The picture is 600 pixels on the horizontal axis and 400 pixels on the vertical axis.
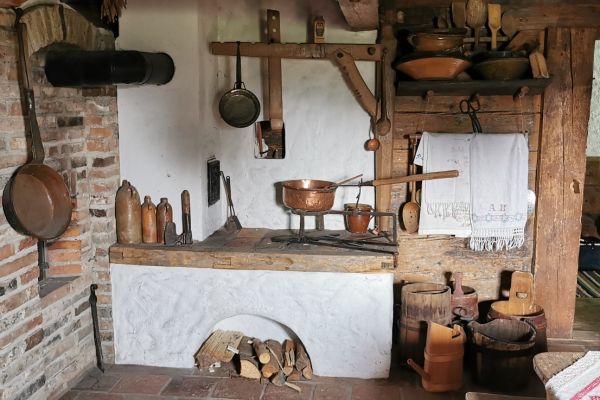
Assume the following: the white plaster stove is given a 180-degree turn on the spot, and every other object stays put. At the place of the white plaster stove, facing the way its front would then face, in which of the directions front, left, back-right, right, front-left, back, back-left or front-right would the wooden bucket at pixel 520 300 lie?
right

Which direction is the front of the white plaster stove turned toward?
toward the camera

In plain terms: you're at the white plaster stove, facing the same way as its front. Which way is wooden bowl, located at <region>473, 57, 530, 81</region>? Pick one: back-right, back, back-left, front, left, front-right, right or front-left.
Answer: left

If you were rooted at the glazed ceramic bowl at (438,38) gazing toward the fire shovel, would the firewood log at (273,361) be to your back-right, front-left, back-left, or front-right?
front-left

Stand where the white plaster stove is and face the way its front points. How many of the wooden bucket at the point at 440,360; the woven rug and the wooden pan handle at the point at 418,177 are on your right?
0

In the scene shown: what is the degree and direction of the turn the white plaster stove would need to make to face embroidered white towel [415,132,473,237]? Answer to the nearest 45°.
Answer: approximately 90° to its left
